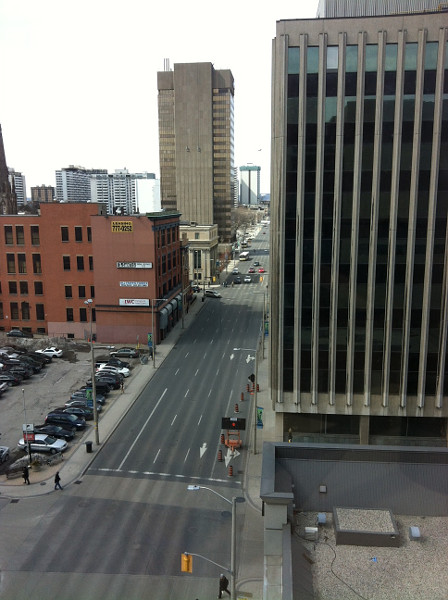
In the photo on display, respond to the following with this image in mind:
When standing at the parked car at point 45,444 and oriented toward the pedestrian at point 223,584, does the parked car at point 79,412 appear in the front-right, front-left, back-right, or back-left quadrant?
back-left
